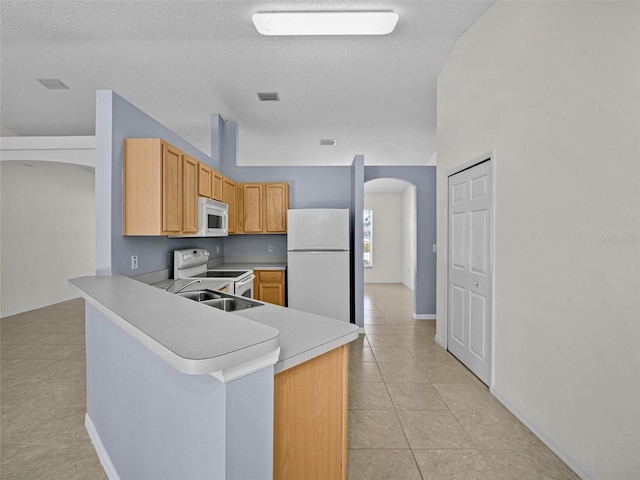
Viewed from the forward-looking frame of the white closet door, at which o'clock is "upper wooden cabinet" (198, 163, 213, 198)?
The upper wooden cabinet is roughly at 1 o'clock from the white closet door.

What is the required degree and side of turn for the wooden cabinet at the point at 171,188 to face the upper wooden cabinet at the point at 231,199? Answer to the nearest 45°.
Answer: approximately 90° to its left

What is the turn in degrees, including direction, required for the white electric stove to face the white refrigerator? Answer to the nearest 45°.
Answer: approximately 45° to its left

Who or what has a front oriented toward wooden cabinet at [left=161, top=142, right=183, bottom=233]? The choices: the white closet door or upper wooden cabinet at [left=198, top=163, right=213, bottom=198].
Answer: the white closet door

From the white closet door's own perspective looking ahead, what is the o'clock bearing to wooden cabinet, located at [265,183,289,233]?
The wooden cabinet is roughly at 2 o'clock from the white closet door.

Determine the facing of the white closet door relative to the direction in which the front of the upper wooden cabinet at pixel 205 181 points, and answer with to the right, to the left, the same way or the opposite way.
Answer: the opposite way

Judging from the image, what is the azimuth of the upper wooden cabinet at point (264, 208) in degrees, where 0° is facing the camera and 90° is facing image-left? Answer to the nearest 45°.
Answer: approximately 0°

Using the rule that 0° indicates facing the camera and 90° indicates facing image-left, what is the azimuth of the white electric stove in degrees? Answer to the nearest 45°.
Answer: approximately 315°

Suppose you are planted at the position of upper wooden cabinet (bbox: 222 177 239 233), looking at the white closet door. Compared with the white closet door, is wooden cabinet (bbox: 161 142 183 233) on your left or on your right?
right

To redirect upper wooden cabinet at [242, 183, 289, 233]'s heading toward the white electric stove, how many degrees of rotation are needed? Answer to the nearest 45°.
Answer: approximately 45° to its right

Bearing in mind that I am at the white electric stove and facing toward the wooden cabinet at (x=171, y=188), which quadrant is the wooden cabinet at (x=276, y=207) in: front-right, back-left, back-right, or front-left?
back-left

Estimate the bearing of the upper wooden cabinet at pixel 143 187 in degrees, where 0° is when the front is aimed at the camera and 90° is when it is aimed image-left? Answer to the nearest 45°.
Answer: approximately 315°

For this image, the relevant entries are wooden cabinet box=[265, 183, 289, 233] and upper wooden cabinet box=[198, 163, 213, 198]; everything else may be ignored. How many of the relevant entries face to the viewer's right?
1

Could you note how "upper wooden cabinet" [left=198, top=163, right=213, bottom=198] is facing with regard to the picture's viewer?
facing to the right of the viewer

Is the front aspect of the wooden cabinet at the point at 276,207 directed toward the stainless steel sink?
yes

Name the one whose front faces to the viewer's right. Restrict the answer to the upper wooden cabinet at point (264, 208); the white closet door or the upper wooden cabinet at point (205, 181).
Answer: the upper wooden cabinet at point (205, 181)
